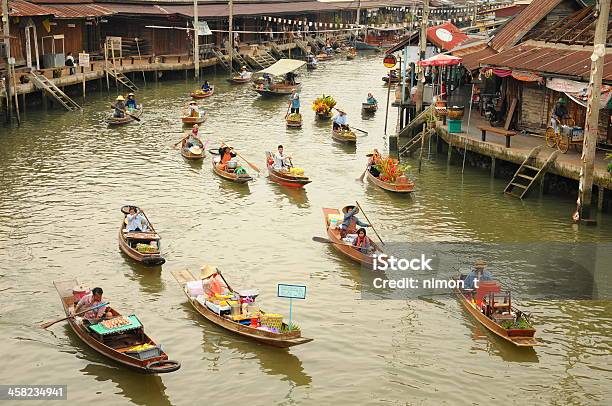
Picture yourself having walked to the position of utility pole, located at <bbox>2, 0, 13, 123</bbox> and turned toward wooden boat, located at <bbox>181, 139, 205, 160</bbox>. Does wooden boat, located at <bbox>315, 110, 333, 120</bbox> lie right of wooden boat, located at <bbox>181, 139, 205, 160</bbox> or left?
left

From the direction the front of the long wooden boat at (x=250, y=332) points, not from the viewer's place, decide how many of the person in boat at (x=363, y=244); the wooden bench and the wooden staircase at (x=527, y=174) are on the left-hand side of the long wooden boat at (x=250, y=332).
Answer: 3

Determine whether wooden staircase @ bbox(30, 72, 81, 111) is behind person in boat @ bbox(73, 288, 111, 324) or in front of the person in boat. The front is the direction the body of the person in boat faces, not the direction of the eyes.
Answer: behind

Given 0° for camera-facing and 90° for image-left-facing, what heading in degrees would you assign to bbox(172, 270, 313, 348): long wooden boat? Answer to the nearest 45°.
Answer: approximately 315°

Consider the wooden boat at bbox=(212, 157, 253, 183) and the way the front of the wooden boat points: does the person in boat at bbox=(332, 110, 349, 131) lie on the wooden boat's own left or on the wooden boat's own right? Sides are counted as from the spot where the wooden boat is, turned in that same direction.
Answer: on the wooden boat's own left

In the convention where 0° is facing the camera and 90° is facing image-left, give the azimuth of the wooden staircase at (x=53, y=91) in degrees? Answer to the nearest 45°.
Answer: approximately 315°

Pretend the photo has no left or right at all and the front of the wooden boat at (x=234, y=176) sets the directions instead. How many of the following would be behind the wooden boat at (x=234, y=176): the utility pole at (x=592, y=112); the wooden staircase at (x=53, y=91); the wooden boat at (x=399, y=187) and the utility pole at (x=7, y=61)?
2

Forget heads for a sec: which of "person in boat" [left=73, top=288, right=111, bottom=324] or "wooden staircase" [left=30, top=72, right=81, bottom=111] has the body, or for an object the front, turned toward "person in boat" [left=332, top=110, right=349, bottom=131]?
the wooden staircase

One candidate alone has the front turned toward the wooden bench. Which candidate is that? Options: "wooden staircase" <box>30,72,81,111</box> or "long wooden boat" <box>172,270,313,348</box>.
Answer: the wooden staircase

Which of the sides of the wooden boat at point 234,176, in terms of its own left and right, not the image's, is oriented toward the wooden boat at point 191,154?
back

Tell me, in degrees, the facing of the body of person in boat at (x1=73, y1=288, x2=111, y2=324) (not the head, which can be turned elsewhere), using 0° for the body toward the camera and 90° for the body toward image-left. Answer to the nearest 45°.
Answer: approximately 315°

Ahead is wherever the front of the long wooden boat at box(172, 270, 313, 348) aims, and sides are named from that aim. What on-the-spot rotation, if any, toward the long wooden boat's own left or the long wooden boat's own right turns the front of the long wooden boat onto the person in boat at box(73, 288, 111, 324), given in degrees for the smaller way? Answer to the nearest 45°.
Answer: approximately 135° to the long wooden boat's own right
